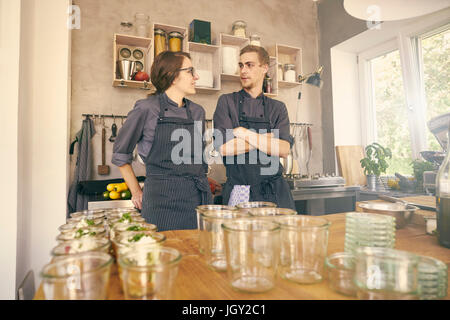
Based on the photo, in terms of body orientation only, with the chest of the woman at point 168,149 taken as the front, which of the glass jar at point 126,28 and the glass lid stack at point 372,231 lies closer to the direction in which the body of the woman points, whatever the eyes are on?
the glass lid stack

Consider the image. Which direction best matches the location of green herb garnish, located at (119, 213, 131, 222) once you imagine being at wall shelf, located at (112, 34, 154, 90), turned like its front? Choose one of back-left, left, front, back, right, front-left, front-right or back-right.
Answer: front

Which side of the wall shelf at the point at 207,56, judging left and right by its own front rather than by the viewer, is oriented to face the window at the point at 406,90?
left

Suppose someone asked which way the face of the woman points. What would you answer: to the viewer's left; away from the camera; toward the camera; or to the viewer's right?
to the viewer's right

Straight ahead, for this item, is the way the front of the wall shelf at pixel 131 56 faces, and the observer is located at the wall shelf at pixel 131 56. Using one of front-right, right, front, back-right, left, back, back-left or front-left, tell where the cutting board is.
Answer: left

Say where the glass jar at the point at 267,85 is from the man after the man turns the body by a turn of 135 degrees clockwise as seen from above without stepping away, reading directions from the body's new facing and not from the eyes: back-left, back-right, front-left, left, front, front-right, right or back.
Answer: front-right

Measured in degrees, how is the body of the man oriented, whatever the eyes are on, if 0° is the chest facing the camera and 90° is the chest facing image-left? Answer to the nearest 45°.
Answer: approximately 0°

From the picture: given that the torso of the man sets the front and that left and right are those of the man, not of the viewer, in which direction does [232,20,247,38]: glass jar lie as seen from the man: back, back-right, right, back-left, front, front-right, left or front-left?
back

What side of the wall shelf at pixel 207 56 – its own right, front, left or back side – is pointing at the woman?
front

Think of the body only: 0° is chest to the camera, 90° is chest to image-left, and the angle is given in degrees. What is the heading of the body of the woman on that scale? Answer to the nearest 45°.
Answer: approximately 315°

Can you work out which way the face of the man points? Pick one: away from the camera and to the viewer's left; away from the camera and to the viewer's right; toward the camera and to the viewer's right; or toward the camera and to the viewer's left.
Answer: toward the camera and to the viewer's left

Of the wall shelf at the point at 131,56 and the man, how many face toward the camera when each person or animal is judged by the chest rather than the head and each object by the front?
2

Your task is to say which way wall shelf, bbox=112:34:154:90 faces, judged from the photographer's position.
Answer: facing the viewer

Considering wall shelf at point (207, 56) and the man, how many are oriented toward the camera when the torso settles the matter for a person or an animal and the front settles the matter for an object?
2

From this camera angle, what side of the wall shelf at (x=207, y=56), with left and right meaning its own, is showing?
front
